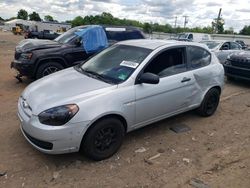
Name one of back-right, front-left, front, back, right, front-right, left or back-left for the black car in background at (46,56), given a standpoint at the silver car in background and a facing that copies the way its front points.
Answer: front

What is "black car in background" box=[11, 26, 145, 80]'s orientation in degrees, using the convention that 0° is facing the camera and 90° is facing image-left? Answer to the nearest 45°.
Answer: approximately 45°

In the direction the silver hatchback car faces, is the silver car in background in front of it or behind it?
behind

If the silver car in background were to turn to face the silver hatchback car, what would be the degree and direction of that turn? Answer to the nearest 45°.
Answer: approximately 45° to its left

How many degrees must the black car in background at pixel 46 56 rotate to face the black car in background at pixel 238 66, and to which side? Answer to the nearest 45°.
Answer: approximately 135° to its left

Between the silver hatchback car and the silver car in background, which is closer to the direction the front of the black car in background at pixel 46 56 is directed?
the silver hatchback car

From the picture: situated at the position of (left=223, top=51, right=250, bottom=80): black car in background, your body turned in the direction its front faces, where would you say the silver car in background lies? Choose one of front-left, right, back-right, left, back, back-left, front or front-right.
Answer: back-right

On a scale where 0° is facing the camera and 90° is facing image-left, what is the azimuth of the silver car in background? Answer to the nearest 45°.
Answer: approximately 45°

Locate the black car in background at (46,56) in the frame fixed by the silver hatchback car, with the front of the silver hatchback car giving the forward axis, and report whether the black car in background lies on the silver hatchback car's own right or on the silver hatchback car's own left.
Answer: on the silver hatchback car's own right

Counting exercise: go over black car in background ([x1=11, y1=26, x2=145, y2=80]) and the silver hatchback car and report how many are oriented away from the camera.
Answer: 0

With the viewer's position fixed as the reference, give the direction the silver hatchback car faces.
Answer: facing the viewer and to the left of the viewer
